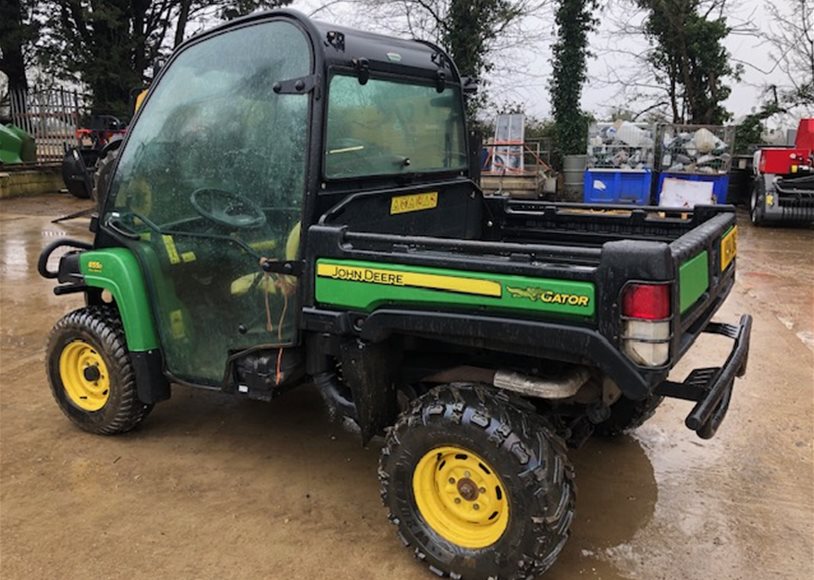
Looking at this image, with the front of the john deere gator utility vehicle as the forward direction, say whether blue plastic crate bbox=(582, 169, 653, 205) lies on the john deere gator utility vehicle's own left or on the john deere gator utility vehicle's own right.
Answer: on the john deere gator utility vehicle's own right

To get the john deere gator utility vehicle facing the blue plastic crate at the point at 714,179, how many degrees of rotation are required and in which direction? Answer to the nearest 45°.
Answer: approximately 90° to its right

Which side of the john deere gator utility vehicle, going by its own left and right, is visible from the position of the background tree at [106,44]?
front

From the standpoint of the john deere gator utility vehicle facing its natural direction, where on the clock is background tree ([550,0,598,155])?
The background tree is roughly at 2 o'clock from the john deere gator utility vehicle.

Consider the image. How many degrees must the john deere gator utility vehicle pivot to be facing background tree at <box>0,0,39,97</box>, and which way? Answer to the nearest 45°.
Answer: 0° — it already faces it

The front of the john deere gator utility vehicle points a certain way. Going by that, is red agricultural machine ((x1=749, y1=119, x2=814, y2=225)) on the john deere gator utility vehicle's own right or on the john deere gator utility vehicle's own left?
on the john deere gator utility vehicle's own right

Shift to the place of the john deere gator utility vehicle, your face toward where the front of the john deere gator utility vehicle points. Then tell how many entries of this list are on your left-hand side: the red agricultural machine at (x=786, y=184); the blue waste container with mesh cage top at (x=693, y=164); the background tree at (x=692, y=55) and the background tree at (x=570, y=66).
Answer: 0

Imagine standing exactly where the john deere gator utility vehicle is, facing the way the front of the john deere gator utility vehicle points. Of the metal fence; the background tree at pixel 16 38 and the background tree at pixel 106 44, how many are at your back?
0

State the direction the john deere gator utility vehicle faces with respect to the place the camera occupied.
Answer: facing away from the viewer and to the left of the viewer

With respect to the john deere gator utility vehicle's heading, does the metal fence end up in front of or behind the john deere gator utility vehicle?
in front

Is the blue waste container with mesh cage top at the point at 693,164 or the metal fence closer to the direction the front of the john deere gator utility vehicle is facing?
the metal fence

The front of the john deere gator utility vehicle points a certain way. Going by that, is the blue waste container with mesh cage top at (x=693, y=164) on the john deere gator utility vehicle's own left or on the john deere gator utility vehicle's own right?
on the john deere gator utility vehicle's own right

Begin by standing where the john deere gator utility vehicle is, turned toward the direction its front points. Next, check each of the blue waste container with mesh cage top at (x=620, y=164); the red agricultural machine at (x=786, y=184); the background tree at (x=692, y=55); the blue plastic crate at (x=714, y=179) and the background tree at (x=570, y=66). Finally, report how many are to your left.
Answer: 0
